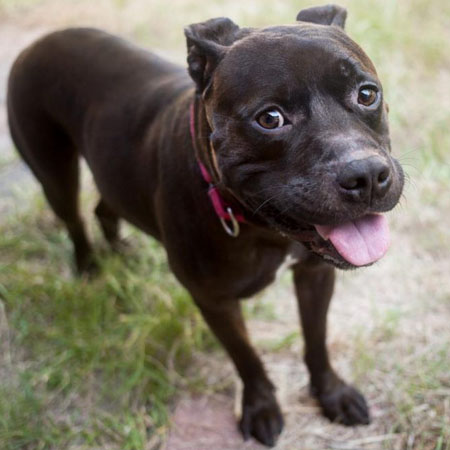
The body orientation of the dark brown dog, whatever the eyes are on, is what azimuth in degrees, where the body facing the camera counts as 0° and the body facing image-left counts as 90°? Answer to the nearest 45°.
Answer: approximately 315°
